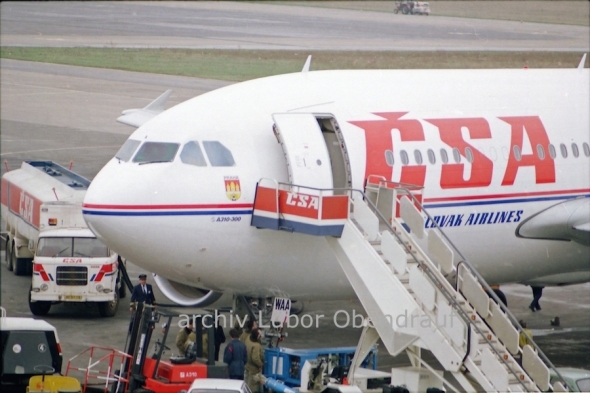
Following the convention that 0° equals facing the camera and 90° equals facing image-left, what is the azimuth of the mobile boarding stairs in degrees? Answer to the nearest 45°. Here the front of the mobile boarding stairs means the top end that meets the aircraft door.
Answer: approximately 135°

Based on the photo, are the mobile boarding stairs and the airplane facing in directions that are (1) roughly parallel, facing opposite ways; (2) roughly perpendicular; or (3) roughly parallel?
roughly perpendicular

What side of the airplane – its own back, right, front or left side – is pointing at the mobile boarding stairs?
left

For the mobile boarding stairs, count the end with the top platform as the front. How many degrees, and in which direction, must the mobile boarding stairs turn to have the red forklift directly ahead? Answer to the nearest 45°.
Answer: approximately 45° to its left

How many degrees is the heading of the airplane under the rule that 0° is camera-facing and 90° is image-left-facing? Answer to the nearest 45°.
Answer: approximately 45°

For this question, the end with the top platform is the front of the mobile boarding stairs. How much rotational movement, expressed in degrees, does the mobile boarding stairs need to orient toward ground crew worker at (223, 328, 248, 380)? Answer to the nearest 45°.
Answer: approximately 45° to its left

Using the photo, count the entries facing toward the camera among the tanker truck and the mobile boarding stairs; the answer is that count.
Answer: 1

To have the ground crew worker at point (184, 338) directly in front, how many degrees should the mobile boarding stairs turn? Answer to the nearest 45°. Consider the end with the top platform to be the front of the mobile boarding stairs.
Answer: approximately 45° to its left

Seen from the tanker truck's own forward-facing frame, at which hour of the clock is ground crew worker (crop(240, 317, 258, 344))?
The ground crew worker is roughly at 11 o'clock from the tanker truck.

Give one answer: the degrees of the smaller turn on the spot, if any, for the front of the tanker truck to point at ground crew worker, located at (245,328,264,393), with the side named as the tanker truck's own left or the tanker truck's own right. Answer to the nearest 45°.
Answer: approximately 45° to the tanker truck's own left
